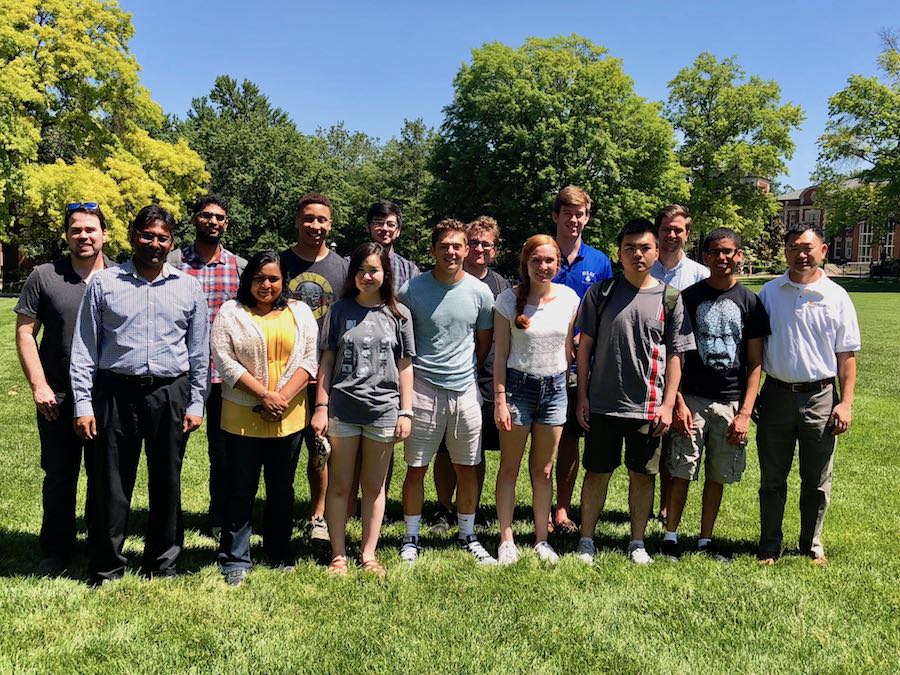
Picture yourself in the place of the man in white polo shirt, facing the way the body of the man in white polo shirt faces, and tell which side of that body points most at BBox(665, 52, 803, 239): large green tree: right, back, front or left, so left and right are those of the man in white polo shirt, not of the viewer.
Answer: back

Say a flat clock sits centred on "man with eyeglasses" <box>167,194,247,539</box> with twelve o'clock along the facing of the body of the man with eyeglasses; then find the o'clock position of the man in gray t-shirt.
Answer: The man in gray t-shirt is roughly at 10 o'clock from the man with eyeglasses.

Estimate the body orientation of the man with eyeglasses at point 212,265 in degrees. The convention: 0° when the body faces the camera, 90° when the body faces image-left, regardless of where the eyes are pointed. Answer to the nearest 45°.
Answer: approximately 0°

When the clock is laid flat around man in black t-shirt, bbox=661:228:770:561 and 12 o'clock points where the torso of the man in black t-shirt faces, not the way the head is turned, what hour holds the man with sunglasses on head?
The man with sunglasses on head is roughly at 2 o'clock from the man in black t-shirt.

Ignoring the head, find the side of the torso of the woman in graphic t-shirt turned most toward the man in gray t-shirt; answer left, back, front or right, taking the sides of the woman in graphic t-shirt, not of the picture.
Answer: left

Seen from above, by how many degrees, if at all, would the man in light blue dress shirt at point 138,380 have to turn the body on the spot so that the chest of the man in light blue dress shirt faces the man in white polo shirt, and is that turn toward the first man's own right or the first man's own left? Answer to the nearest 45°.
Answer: approximately 90° to the first man's own left

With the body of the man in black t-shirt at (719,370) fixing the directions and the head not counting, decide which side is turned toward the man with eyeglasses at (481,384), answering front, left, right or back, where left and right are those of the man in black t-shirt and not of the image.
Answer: right

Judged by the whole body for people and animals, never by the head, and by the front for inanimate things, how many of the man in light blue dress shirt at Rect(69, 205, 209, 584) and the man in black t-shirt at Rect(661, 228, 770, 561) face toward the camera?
2

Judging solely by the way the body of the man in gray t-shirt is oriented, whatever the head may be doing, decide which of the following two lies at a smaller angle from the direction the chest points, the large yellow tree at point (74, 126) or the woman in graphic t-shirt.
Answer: the woman in graphic t-shirt

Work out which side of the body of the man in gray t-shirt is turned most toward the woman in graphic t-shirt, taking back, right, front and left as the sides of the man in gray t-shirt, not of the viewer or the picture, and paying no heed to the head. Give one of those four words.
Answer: right
